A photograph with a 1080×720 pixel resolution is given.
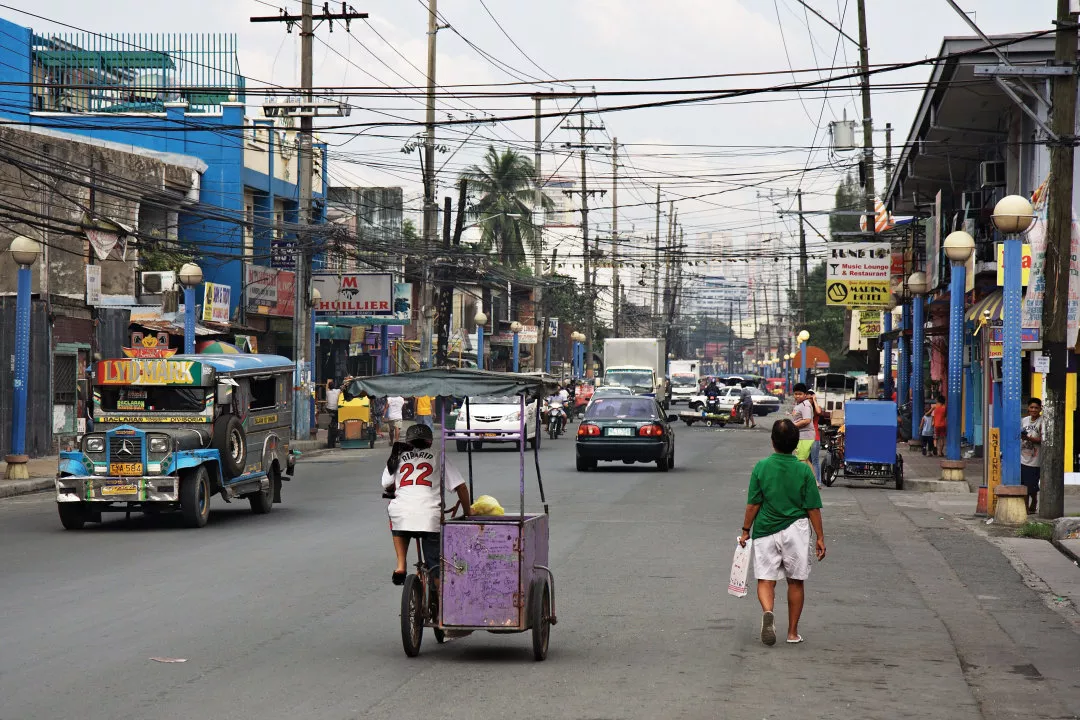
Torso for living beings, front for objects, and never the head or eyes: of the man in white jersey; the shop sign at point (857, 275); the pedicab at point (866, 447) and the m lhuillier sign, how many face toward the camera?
2

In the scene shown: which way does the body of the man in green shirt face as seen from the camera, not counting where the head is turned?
away from the camera

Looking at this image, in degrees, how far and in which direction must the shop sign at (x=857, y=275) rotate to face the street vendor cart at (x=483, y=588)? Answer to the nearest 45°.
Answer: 0° — it already faces it

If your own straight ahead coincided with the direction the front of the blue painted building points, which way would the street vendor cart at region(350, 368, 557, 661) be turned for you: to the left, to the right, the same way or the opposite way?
to the left

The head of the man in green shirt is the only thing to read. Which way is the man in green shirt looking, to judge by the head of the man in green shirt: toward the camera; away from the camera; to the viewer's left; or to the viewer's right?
away from the camera

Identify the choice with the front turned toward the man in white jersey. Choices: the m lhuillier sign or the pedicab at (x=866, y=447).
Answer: the m lhuillier sign

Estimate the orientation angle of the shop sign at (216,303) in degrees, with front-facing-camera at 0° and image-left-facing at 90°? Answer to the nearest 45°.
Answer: approximately 0°

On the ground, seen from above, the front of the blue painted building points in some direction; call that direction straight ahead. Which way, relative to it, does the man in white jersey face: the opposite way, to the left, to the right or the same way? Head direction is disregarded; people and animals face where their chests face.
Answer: to the left

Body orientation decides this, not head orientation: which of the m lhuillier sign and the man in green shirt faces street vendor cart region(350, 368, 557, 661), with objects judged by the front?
the m lhuillier sign

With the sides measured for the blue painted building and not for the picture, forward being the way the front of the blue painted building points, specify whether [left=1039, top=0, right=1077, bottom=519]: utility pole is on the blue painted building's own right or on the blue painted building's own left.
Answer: on the blue painted building's own right
